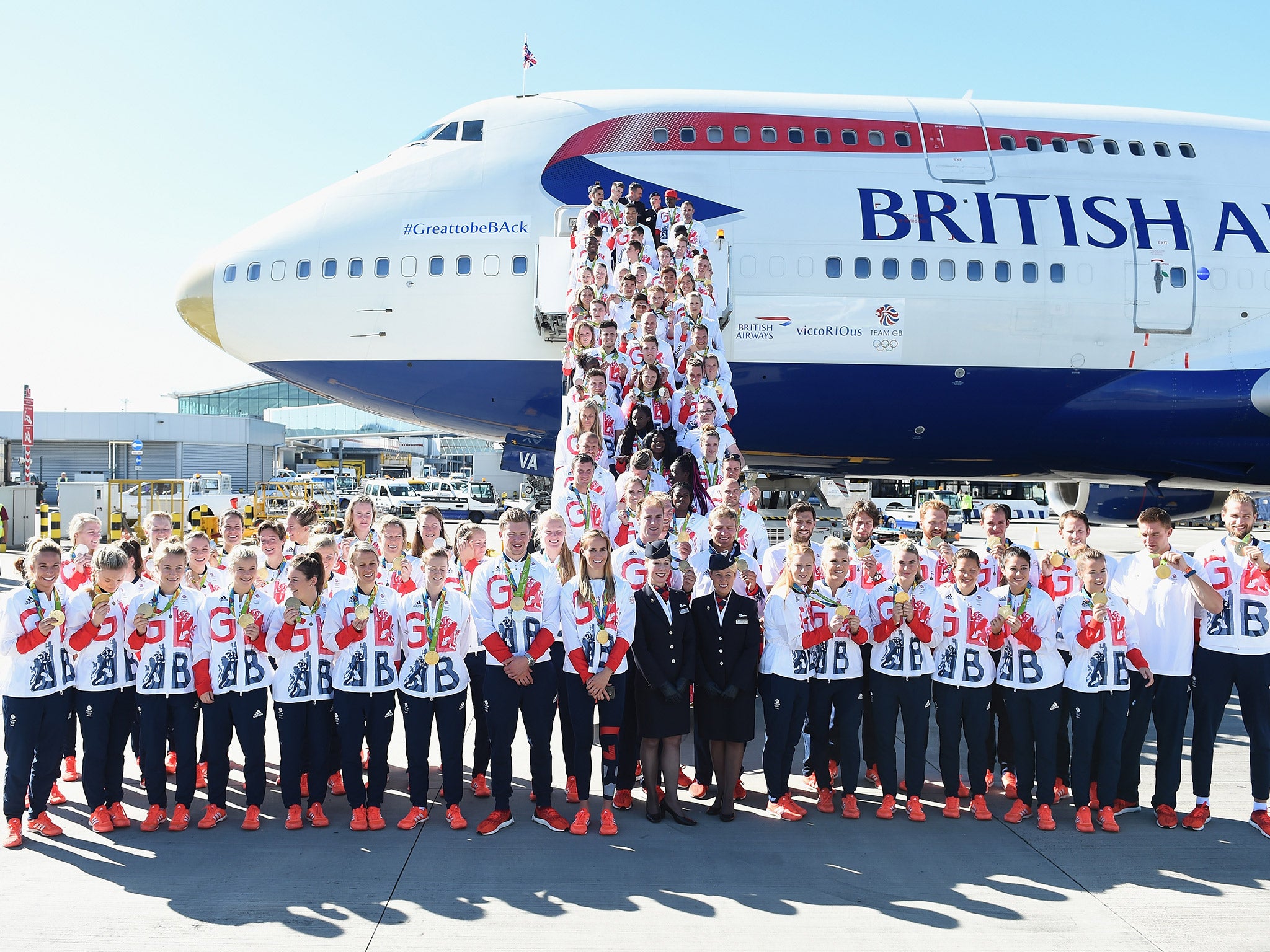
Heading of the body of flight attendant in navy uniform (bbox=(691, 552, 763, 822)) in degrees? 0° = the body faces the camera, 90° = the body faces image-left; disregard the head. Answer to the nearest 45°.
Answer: approximately 0°
